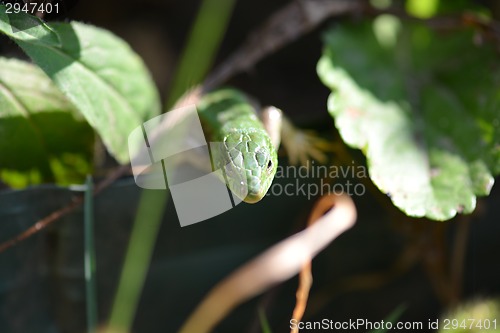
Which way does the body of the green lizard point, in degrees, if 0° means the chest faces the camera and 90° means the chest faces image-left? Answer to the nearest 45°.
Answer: approximately 0°
